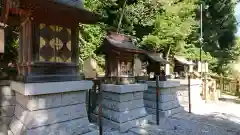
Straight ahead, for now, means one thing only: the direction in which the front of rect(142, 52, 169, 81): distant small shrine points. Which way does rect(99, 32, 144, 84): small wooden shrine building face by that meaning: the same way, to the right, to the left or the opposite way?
the same way

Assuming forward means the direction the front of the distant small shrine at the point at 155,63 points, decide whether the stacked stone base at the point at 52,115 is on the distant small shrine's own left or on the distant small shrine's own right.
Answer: on the distant small shrine's own right

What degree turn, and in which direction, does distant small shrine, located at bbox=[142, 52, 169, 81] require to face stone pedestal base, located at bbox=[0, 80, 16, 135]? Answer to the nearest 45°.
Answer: approximately 90° to its right

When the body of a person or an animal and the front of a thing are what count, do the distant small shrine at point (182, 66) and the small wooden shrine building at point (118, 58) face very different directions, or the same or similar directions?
same or similar directions

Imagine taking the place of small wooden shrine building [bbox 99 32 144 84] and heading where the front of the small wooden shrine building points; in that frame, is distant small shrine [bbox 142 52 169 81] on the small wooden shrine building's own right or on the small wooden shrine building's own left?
on the small wooden shrine building's own left

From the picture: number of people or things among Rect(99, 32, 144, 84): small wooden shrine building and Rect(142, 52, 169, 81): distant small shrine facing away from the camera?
0

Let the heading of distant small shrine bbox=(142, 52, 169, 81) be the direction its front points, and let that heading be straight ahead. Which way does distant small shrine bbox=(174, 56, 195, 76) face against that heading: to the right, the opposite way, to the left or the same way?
the same way

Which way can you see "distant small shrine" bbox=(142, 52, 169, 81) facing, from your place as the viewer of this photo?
facing the viewer and to the right of the viewer

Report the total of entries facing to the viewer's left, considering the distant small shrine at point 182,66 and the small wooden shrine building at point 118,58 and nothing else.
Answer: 0

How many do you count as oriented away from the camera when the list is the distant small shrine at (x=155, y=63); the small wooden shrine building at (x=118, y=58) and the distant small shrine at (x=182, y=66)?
0

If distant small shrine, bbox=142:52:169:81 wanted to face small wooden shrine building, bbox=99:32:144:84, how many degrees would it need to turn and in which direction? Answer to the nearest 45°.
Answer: approximately 90° to its right
